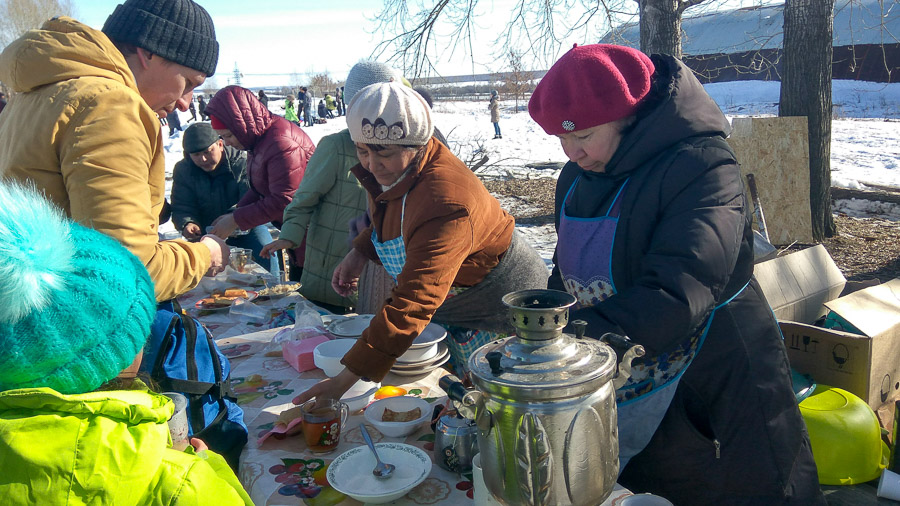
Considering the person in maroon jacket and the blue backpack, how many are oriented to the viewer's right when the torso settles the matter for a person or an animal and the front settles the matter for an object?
1

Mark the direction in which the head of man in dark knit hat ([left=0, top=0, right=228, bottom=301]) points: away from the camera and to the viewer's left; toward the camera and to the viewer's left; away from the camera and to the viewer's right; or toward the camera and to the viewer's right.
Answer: toward the camera and to the viewer's right

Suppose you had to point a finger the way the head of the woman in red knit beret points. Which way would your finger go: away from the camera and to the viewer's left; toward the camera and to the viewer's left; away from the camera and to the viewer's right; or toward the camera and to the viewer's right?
toward the camera and to the viewer's left

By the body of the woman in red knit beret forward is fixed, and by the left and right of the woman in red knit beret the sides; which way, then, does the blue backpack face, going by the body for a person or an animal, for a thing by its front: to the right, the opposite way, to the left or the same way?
the opposite way

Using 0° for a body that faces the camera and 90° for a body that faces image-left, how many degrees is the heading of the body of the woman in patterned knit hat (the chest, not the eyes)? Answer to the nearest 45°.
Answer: approximately 45°

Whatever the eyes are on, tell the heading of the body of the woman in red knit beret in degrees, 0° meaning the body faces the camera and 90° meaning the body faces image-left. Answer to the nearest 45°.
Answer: approximately 45°

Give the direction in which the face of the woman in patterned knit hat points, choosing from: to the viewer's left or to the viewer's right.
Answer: to the viewer's left

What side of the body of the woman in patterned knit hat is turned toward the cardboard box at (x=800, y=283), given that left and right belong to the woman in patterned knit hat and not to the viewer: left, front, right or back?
back
